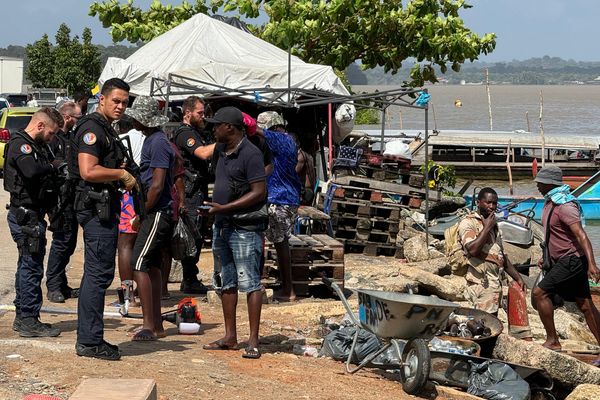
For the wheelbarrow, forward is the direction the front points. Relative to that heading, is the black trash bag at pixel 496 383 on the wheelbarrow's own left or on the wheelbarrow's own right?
on the wheelbarrow's own left

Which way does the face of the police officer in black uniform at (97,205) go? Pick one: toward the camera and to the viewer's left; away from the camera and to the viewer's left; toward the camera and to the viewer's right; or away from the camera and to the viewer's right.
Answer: toward the camera and to the viewer's right

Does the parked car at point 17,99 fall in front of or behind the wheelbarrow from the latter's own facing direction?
behind

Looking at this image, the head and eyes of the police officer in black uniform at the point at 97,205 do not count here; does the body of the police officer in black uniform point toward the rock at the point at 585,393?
yes

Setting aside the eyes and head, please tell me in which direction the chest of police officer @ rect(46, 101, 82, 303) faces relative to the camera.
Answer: to the viewer's right

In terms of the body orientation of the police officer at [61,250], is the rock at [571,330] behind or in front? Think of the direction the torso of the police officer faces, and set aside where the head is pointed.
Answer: in front

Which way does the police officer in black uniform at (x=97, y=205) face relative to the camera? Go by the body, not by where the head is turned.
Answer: to the viewer's right

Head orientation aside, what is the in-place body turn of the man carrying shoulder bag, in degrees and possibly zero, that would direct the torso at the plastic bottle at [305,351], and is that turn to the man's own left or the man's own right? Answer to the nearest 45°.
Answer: approximately 45° to the man's own left

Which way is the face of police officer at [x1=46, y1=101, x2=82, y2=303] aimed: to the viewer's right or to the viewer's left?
to the viewer's right

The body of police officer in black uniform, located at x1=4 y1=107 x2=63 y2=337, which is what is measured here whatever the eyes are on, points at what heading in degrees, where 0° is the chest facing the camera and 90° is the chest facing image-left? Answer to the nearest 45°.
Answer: approximately 270°
